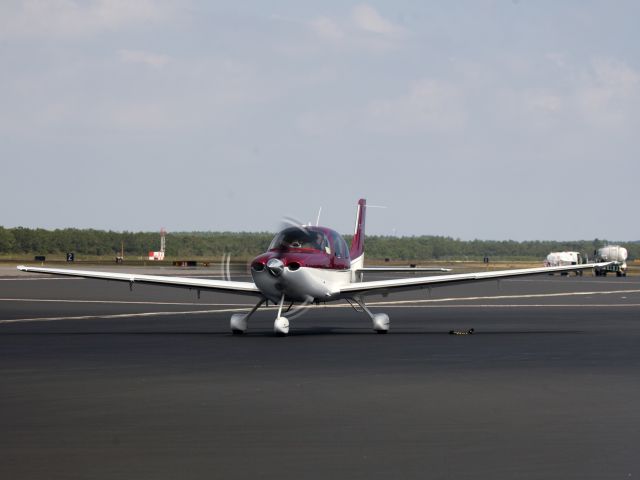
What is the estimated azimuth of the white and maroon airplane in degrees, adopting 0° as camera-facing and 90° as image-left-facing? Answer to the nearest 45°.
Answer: approximately 0°
